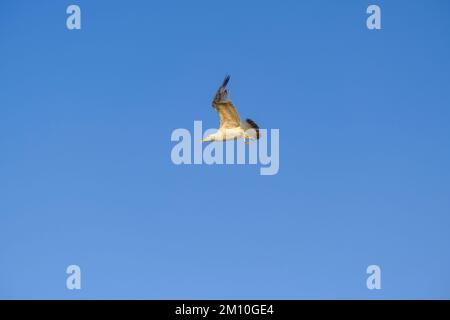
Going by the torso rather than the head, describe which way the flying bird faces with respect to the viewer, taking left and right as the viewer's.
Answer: facing to the left of the viewer
